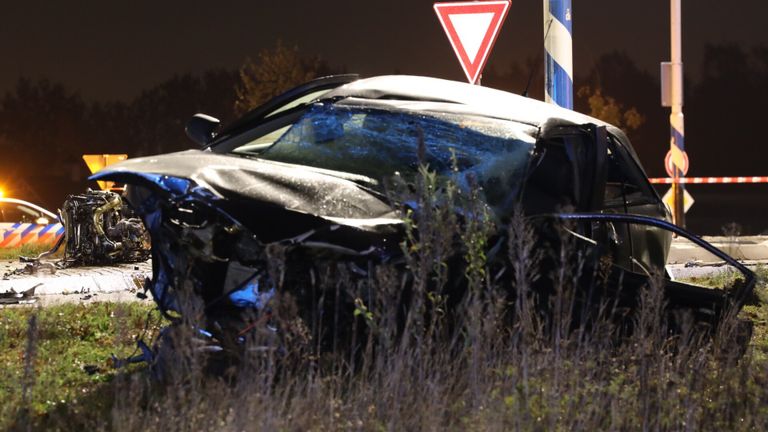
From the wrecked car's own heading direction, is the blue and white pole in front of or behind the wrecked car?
behind

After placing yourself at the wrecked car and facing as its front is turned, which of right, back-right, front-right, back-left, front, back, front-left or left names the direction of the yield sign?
back-right

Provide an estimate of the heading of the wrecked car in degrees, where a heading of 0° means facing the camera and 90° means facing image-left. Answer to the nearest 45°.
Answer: approximately 45°

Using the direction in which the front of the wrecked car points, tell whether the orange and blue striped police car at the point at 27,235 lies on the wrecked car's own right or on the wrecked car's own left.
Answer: on the wrecked car's own right
